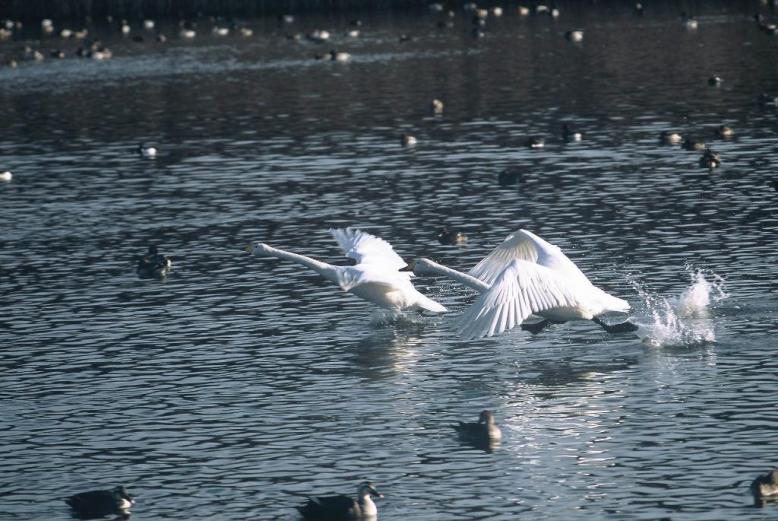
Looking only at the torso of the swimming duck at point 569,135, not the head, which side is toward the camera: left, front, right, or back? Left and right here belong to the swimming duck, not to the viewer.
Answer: left

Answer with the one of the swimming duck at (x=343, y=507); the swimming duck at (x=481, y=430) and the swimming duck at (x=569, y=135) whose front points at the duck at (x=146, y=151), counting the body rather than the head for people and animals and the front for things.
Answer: the swimming duck at (x=569, y=135)

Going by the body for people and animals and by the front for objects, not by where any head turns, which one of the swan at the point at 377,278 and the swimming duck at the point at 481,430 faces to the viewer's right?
the swimming duck

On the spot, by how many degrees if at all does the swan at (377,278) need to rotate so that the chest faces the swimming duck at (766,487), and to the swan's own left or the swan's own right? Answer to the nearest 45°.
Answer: approximately 135° to the swan's own left

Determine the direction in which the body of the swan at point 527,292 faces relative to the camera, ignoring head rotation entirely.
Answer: to the viewer's left

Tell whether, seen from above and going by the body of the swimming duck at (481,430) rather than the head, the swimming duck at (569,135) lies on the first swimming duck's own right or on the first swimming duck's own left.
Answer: on the first swimming duck's own left

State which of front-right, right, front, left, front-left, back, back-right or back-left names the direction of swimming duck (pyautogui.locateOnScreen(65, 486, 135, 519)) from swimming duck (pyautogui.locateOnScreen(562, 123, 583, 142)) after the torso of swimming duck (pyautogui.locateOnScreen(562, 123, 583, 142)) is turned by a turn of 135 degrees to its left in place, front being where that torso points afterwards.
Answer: front-right

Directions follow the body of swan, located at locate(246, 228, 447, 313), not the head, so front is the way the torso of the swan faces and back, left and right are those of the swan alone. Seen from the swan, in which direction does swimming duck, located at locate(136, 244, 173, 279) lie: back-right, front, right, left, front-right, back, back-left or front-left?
front-right

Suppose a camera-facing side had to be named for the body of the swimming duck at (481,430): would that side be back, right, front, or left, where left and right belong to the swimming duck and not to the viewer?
right

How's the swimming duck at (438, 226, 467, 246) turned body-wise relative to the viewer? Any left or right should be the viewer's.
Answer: facing to the left of the viewer

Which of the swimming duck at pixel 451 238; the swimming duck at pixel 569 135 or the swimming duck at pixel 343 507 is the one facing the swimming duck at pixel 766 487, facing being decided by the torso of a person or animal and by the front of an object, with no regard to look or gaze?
the swimming duck at pixel 343 507

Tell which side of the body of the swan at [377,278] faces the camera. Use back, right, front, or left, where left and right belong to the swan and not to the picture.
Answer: left

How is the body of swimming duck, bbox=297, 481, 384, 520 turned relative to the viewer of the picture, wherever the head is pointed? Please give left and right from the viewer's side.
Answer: facing to the right of the viewer

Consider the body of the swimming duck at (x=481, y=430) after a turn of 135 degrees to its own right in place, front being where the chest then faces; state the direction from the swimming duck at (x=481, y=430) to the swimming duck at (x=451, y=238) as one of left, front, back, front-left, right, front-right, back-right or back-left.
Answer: back-right
